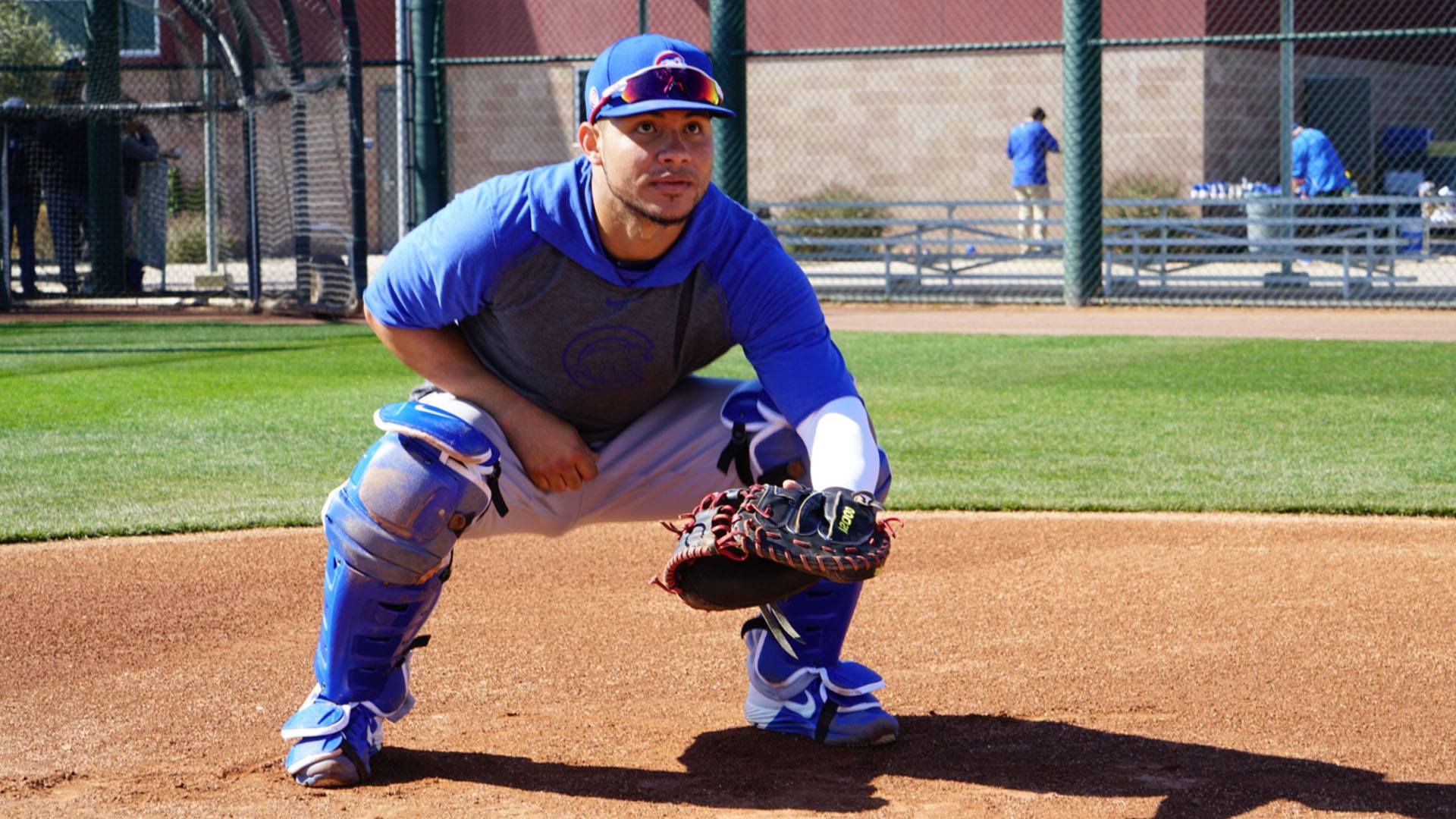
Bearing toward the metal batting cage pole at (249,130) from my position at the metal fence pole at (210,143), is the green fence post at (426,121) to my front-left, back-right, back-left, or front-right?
front-left

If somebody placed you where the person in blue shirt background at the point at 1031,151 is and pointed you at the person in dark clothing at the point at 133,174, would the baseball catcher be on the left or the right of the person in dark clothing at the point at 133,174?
left

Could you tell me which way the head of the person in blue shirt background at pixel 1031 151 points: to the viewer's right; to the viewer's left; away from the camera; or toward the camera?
away from the camera
